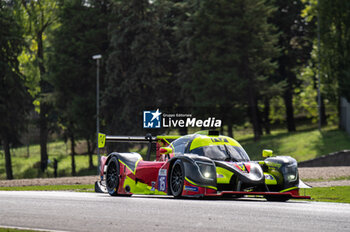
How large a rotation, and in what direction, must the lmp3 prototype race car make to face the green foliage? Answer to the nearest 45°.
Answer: approximately 135° to its left

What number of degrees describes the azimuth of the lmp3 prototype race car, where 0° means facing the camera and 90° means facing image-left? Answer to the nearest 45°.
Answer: approximately 315°
